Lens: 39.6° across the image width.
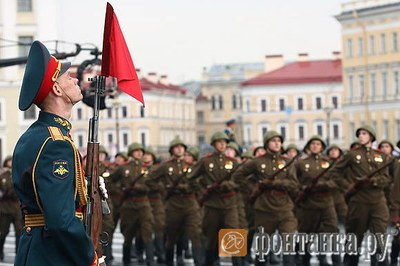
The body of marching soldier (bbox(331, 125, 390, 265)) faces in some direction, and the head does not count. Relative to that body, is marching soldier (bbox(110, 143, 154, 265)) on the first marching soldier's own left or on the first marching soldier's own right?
on the first marching soldier's own right

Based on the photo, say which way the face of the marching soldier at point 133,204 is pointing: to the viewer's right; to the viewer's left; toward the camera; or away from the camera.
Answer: toward the camera

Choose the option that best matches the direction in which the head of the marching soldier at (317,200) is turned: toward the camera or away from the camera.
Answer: toward the camera

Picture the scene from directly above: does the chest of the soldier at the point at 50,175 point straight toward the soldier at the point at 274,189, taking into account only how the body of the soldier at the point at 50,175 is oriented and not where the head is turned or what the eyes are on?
no

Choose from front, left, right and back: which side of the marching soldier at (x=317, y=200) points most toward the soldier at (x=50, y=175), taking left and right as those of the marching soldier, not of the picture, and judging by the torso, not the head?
front

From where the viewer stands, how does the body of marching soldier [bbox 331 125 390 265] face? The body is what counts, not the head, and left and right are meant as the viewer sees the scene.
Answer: facing the viewer

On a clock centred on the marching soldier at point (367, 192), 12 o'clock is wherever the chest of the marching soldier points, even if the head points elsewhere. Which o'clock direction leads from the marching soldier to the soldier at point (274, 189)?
The soldier is roughly at 2 o'clock from the marching soldier.

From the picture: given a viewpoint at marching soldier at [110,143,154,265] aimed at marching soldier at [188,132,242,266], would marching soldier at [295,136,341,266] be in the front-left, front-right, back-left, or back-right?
front-left

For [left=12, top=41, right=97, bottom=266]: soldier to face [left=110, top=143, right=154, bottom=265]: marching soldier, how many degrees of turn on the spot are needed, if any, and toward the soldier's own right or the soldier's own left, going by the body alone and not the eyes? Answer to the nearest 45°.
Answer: approximately 90° to the soldier's own left

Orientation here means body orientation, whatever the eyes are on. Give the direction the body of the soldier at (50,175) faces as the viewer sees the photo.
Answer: to the viewer's right

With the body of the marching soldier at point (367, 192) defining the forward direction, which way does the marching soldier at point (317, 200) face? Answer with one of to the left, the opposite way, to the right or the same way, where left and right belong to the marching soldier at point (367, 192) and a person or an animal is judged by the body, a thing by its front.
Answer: the same way
